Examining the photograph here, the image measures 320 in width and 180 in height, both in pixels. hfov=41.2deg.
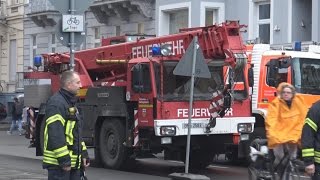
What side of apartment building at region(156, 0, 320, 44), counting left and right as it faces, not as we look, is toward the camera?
front

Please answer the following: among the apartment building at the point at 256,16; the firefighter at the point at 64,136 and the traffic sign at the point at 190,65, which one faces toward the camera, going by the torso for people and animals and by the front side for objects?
the apartment building

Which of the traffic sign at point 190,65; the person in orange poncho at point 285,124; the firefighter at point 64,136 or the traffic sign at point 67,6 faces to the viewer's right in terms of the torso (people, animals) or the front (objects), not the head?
the firefighter

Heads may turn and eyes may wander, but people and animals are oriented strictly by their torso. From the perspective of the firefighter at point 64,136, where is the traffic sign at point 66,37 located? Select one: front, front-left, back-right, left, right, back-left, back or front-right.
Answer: left

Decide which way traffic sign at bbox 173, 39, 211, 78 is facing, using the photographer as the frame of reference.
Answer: facing away from the viewer

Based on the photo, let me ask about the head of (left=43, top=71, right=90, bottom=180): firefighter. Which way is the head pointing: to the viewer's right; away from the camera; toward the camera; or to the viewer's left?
to the viewer's right

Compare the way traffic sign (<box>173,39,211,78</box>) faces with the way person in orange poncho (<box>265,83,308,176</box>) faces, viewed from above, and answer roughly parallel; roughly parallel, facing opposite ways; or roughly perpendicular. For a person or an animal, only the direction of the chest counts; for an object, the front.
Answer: roughly parallel, facing opposite ways

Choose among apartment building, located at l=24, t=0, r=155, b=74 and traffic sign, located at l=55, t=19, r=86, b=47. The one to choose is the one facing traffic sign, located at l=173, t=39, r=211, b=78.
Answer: the apartment building

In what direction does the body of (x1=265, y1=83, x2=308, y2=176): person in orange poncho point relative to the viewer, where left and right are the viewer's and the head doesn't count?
facing the viewer

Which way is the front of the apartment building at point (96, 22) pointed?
toward the camera

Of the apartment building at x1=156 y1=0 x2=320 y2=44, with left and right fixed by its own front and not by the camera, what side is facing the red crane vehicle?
front

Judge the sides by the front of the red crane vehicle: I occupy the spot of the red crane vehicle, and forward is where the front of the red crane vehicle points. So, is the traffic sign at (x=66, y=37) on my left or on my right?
on my right
